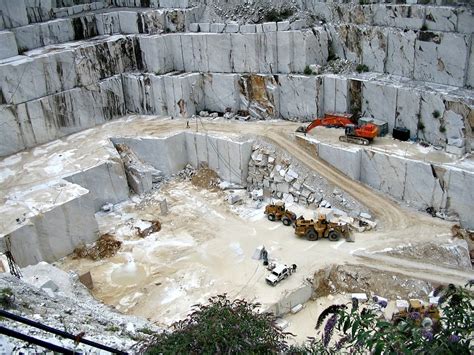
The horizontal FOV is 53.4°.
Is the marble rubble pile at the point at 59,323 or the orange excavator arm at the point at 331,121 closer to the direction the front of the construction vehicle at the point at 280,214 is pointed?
the marble rubble pile

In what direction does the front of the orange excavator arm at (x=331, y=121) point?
to the viewer's left

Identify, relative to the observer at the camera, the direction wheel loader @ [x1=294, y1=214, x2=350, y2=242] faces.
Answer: facing to the right of the viewer

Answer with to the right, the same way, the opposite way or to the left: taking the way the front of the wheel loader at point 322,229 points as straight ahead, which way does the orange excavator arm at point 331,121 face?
the opposite way

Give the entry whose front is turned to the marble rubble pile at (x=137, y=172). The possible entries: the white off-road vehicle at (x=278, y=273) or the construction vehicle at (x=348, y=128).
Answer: the construction vehicle at (x=348, y=128)

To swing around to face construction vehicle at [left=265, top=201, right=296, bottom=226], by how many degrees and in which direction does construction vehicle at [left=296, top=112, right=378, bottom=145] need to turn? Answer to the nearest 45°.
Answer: approximately 45° to its left

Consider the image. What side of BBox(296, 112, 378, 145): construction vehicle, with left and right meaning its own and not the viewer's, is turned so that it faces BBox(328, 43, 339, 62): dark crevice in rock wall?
right

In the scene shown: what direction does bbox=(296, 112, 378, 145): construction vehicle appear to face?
to the viewer's left

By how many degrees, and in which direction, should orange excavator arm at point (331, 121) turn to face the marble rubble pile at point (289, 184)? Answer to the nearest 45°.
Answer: approximately 45° to its left

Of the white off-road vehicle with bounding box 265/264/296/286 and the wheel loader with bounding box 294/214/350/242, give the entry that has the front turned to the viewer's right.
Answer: the wheel loader
